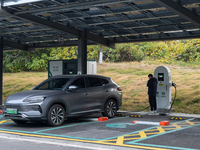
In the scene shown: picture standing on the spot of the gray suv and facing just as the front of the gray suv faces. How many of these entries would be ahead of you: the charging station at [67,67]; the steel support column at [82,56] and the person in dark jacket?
0

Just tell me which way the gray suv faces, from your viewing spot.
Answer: facing the viewer and to the left of the viewer

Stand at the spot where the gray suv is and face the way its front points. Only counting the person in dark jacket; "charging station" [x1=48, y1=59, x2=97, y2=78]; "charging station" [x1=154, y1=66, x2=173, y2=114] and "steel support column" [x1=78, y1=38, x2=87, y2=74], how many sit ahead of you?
0

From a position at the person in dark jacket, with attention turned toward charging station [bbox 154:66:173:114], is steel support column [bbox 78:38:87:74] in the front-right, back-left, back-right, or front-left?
back-left

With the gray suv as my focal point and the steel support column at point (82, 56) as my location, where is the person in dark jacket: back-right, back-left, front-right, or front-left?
front-left

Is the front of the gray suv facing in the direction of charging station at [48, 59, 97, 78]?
no

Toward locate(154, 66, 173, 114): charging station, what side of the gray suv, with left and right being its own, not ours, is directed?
back

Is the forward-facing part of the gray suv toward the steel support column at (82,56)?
no

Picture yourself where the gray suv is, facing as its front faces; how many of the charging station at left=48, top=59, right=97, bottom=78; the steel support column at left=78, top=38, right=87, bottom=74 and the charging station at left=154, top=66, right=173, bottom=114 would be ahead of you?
0
